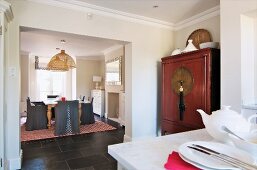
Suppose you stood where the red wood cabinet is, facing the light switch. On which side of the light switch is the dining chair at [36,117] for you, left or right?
right

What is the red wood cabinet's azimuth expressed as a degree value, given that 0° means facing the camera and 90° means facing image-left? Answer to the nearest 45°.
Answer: approximately 45°

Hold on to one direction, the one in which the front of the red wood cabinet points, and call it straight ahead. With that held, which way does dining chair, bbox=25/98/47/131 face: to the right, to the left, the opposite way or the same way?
the opposite way

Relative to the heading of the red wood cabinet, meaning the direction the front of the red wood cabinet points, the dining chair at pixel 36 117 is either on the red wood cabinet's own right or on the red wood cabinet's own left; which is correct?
on the red wood cabinet's own right

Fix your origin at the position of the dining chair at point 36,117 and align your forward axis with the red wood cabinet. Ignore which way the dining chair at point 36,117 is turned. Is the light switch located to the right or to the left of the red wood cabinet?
right

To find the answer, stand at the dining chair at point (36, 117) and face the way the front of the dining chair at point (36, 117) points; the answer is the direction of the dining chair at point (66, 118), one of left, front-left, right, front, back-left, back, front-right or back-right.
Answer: front-right

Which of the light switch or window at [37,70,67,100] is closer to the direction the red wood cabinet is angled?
the light switch
